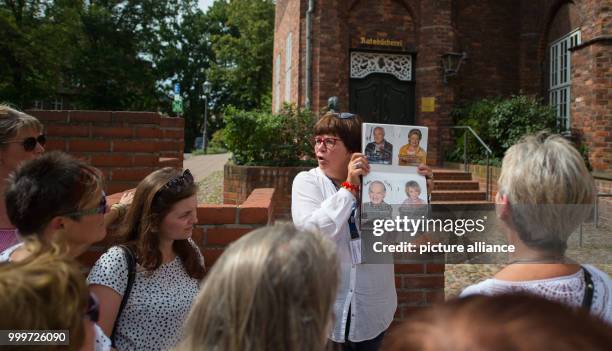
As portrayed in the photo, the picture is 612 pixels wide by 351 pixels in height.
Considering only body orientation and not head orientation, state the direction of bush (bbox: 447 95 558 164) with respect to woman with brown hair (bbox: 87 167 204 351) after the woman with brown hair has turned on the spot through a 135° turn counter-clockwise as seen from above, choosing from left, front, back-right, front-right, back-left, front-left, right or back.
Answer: front-right

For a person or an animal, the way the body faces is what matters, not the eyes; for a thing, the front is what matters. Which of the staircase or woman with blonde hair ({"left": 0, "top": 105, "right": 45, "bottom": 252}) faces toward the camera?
the staircase

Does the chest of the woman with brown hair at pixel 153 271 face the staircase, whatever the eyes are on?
no

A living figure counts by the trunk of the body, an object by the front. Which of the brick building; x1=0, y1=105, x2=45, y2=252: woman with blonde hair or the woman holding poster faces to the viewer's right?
the woman with blonde hair

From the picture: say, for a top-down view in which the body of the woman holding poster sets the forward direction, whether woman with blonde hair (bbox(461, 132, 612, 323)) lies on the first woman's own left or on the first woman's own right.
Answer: on the first woman's own left

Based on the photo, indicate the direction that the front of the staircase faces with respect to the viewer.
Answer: facing the viewer

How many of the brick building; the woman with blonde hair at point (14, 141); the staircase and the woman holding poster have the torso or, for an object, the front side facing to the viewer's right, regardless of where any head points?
1

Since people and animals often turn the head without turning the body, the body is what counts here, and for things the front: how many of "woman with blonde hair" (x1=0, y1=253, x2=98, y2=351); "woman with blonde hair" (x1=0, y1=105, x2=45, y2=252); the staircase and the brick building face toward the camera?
2

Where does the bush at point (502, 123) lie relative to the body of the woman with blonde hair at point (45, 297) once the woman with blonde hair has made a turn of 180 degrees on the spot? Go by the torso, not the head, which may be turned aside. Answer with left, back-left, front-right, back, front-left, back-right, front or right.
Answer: back

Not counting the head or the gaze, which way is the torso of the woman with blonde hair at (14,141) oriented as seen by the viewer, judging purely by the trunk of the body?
to the viewer's right

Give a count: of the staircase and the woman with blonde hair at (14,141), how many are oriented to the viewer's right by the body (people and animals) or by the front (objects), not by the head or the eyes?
1

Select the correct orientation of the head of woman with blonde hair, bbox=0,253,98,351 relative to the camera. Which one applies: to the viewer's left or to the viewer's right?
to the viewer's right

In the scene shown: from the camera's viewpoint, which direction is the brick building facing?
toward the camera

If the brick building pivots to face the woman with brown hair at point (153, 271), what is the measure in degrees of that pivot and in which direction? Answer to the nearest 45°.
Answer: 0° — it already faces them

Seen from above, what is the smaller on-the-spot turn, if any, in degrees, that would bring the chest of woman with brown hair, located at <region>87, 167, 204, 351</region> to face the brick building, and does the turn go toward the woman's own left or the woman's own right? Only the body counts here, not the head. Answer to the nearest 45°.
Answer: approximately 90° to the woman's own left

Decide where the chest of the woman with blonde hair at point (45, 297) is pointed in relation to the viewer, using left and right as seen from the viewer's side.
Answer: facing away from the viewer and to the right of the viewer

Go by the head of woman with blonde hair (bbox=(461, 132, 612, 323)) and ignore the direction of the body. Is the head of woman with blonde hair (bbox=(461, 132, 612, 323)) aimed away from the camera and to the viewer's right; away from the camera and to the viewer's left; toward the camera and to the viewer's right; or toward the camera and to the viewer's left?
away from the camera and to the viewer's left

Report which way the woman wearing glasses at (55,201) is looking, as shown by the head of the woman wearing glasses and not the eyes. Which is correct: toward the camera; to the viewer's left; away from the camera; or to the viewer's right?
to the viewer's right
